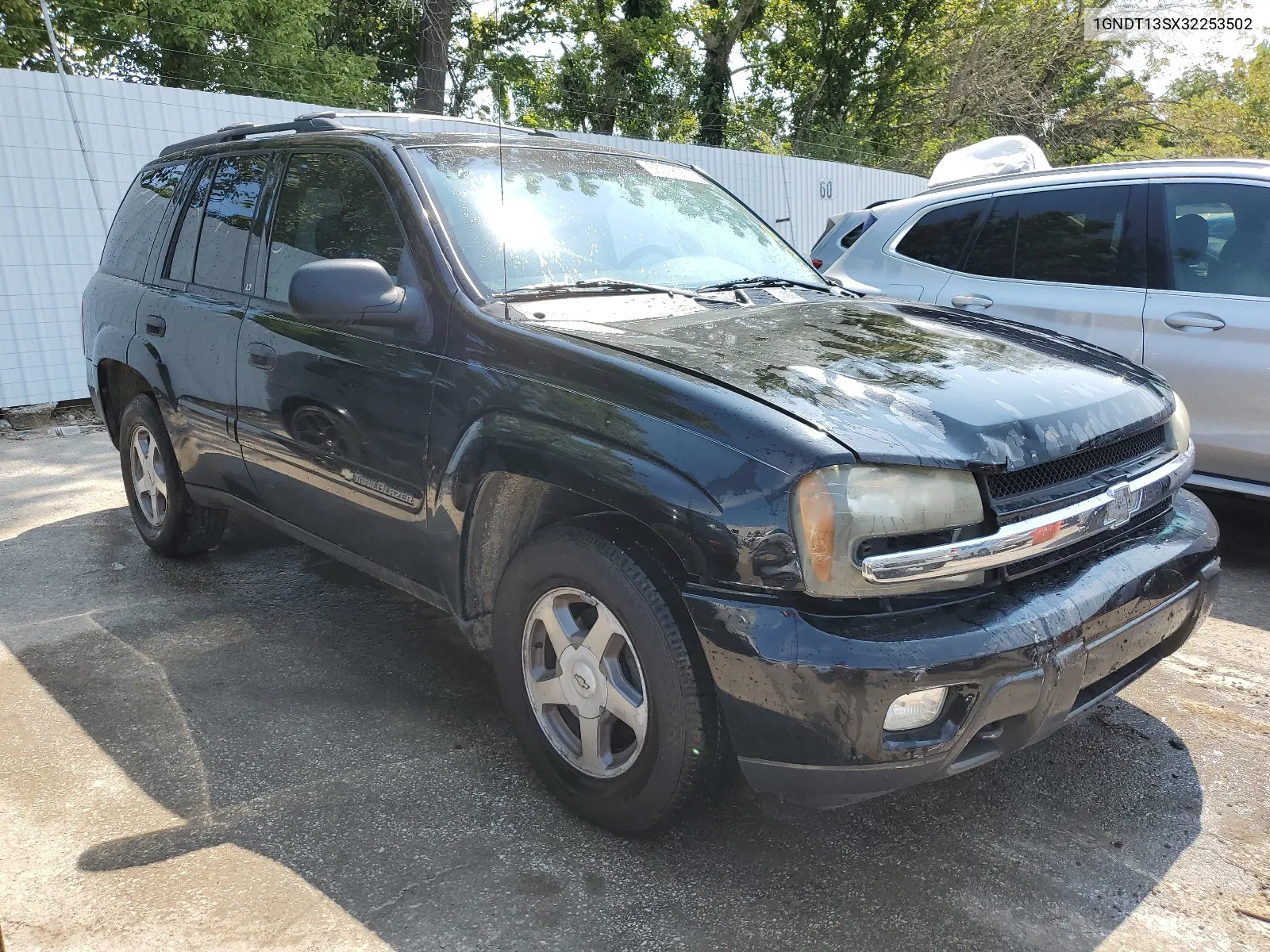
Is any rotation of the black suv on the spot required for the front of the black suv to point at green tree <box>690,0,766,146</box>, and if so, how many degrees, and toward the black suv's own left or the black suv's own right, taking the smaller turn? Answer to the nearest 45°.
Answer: approximately 135° to the black suv's own left

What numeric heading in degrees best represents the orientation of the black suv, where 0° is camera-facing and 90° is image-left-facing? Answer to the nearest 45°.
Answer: approximately 315°

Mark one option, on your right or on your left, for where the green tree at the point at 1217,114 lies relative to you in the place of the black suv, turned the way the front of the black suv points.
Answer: on your left

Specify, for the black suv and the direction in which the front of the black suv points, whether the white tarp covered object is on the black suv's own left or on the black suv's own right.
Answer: on the black suv's own left

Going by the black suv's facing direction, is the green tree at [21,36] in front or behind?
behind

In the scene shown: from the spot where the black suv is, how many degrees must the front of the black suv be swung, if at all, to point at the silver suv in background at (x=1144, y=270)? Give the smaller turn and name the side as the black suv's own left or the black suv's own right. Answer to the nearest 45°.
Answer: approximately 90° to the black suv's own left

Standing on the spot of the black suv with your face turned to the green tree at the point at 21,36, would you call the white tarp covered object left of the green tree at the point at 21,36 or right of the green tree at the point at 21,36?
right

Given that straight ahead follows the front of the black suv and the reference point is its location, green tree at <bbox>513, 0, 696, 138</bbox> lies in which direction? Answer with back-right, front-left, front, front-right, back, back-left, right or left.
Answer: back-left

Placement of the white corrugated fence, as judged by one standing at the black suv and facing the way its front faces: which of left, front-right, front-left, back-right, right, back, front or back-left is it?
back

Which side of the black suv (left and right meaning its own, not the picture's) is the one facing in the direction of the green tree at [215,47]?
back
